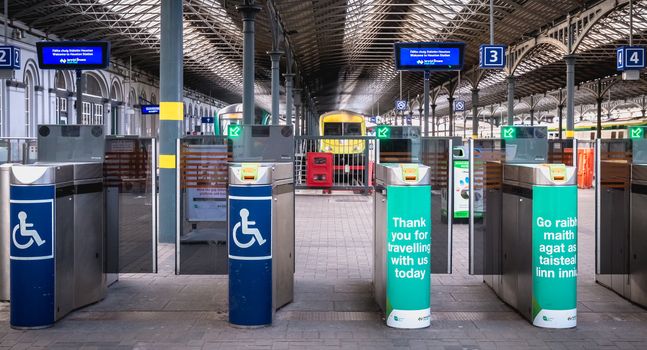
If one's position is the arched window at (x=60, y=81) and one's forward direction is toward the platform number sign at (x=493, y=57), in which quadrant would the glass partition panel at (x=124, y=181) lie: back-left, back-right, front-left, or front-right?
front-right

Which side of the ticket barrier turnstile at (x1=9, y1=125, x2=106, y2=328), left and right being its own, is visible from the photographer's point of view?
front

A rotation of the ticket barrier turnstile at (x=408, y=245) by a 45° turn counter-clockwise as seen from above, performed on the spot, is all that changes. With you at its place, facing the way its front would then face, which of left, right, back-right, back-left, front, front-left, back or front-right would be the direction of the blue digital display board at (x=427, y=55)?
back-left

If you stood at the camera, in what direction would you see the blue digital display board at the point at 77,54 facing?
facing the viewer

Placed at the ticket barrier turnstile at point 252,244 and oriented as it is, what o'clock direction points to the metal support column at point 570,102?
The metal support column is roughly at 7 o'clock from the ticket barrier turnstile.

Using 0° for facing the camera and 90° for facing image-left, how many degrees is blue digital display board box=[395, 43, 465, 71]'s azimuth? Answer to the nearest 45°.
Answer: approximately 0°

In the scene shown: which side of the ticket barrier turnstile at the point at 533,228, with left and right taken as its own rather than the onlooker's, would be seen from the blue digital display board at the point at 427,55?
back

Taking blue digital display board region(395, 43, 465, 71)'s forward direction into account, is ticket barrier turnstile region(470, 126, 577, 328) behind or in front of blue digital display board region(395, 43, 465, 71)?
in front

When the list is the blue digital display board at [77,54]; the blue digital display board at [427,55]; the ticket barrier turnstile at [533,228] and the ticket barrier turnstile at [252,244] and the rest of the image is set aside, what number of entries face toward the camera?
4

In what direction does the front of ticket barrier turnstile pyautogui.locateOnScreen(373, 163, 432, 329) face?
toward the camera
